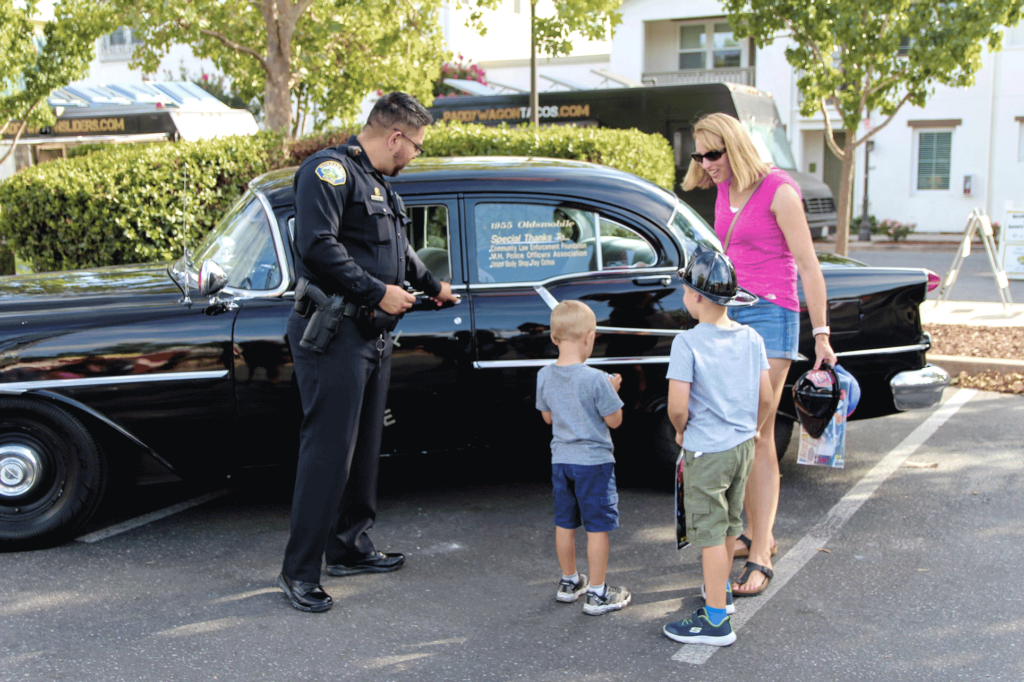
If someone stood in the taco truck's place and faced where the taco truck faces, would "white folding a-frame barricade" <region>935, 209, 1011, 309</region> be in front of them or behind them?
in front

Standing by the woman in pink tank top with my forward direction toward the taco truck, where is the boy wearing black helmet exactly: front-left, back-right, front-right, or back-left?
back-left

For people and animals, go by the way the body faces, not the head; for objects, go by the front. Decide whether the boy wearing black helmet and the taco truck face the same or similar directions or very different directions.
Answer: very different directions

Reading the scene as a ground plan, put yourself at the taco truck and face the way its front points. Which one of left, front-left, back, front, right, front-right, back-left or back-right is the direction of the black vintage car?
front-right

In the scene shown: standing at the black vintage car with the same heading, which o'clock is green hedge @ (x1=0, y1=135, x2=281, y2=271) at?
The green hedge is roughly at 2 o'clock from the black vintage car.

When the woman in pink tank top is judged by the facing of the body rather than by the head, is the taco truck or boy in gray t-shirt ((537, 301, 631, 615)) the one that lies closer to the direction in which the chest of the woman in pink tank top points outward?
the boy in gray t-shirt

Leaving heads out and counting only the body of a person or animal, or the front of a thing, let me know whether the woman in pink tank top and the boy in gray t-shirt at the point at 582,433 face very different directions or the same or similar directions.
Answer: very different directions

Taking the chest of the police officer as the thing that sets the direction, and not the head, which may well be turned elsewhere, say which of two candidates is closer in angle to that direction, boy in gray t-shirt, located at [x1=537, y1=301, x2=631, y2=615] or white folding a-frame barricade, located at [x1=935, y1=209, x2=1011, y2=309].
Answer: the boy in gray t-shirt

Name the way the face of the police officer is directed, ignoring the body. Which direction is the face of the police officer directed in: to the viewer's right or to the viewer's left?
to the viewer's right

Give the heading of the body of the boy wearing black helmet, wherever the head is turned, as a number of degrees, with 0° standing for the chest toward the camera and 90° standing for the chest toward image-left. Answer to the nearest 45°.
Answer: approximately 135°

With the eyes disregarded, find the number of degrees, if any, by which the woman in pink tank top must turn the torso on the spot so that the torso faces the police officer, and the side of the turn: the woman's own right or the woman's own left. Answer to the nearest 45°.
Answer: approximately 45° to the woman's own right

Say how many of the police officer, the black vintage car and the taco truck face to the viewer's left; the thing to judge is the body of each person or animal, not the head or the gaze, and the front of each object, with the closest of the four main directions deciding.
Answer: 1

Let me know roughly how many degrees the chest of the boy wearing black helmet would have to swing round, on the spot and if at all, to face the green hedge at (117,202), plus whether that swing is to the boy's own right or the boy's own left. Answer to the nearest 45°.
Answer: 0° — they already face it
